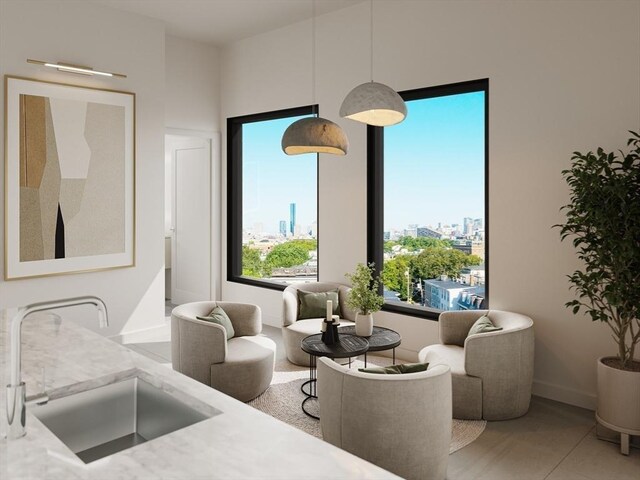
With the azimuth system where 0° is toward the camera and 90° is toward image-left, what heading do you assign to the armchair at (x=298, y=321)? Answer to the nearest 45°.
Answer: approximately 0°

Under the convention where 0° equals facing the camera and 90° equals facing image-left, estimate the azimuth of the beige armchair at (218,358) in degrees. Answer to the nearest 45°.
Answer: approximately 315°

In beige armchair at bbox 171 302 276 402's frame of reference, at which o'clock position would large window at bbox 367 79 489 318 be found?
The large window is roughly at 10 o'clock from the beige armchair.

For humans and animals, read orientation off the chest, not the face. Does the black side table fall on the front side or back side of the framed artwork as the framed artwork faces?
on the front side

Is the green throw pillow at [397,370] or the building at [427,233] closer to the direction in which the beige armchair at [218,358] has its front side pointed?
the green throw pillow

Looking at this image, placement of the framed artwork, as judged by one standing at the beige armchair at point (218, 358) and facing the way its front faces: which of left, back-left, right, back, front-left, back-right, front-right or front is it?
back

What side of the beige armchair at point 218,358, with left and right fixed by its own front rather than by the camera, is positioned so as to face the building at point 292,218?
left
